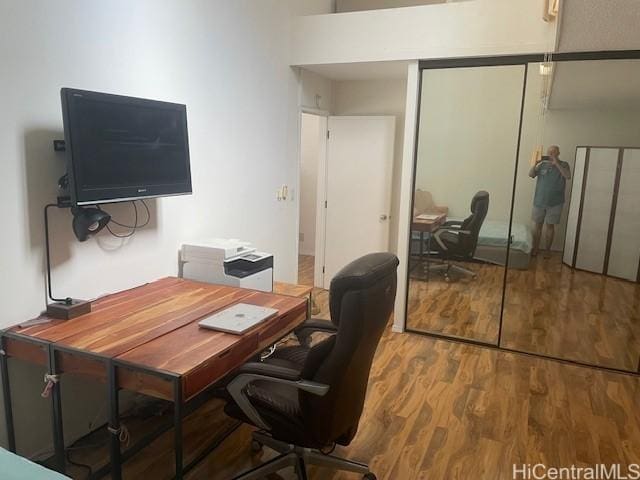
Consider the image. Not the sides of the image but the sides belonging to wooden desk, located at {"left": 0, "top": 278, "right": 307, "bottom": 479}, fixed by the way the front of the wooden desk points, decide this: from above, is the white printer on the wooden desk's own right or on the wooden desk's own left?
on the wooden desk's own left

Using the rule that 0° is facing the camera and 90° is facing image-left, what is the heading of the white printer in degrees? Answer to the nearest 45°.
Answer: approximately 315°

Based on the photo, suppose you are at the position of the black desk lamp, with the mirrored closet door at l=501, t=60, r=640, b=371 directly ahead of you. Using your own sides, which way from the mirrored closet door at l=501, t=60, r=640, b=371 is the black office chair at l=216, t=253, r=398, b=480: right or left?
right

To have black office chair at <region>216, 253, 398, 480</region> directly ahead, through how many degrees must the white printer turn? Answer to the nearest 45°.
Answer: approximately 45° to its right

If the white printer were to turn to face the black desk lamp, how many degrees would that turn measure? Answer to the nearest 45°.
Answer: approximately 90° to its right
